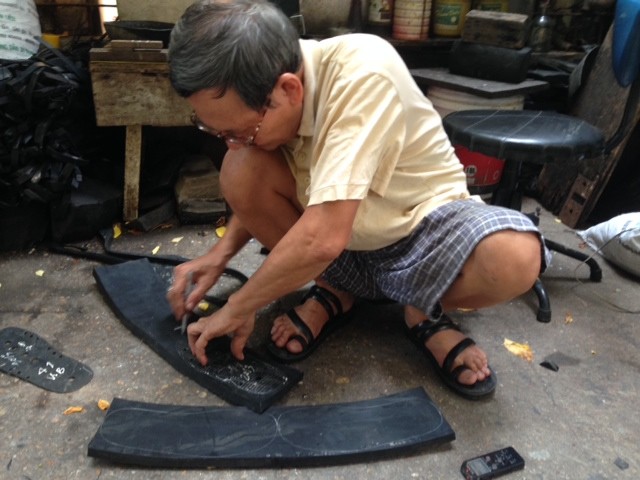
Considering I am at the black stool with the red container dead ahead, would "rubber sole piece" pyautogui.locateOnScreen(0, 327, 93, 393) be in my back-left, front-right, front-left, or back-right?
back-left

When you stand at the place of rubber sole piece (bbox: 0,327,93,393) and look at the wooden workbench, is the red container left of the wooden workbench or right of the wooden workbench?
right
